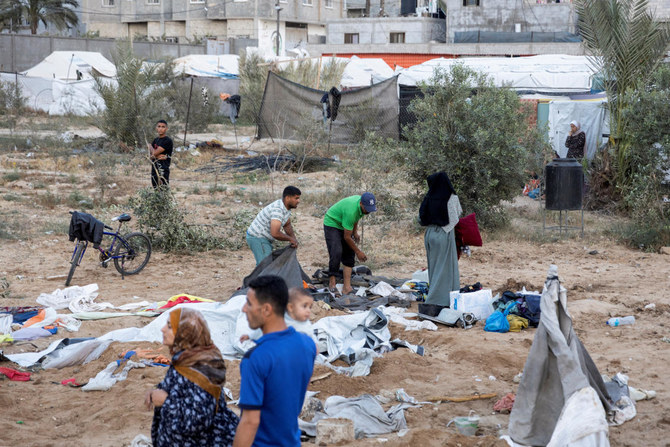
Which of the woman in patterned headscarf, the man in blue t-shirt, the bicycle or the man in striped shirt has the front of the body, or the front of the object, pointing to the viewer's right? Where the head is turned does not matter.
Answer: the man in striped shirt

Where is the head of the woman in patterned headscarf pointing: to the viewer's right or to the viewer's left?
to the viewer's left

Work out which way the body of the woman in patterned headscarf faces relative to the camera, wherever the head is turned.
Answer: to the viewer's left

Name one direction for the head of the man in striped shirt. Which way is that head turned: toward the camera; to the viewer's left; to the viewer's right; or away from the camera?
to the viewer's right

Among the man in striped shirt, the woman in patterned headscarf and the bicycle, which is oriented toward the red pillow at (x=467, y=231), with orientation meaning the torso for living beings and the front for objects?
the man in striped shirt

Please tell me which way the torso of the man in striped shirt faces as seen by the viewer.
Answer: to the viewer's right

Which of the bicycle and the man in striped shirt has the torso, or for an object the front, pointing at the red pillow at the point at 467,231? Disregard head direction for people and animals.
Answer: the man in striped shirt

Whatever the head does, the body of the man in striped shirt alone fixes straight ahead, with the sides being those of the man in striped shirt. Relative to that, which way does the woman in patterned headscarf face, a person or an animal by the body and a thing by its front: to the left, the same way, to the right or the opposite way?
the opposite way
